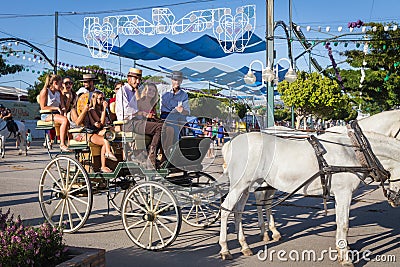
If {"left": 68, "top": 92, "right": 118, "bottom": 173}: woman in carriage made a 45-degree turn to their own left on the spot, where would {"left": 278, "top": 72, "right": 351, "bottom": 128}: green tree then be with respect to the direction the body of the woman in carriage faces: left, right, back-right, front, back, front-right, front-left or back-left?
front-left

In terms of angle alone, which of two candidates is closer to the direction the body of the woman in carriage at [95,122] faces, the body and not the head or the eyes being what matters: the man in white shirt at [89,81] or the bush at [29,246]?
the bush

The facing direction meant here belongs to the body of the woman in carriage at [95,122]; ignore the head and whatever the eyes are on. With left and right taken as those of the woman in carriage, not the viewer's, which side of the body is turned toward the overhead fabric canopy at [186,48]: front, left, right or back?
left

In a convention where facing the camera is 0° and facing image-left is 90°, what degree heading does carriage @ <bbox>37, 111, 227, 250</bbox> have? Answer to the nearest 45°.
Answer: approximately 315°

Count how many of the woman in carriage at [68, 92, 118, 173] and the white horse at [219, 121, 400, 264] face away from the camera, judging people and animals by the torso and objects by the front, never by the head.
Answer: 0

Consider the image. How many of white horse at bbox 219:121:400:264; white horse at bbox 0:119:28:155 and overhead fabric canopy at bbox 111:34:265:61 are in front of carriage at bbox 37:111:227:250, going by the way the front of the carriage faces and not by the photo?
1

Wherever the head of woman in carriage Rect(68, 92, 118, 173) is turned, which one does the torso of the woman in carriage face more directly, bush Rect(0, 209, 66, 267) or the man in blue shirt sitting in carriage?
the man in blue shirt sitting in carriage

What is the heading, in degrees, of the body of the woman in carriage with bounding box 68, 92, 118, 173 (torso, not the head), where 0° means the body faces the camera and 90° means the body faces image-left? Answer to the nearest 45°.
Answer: approximately 315°

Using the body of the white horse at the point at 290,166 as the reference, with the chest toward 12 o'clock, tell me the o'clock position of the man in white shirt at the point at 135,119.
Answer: The man in white shirt is roughly at 6 o'clock from the white horse.

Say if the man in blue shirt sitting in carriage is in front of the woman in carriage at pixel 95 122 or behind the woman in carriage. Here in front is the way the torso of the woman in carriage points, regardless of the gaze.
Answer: in front

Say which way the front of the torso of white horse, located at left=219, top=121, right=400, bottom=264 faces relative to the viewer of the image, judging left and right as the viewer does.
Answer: facing to the right of the viewer
